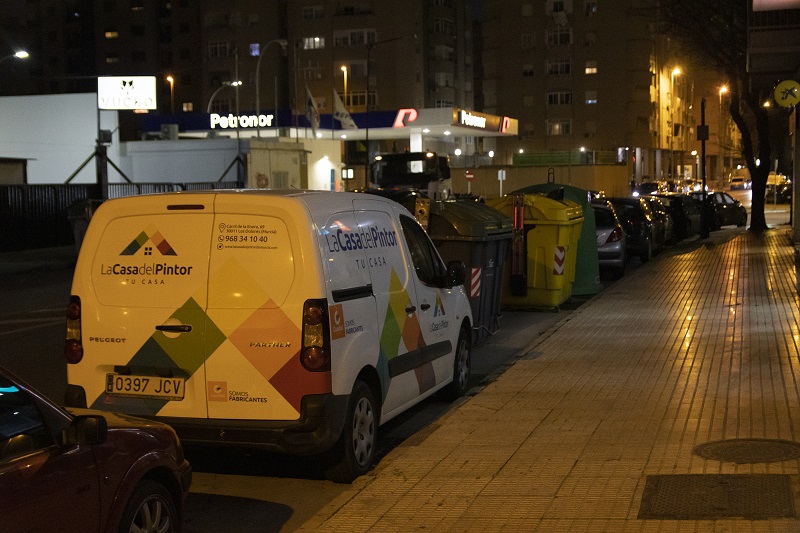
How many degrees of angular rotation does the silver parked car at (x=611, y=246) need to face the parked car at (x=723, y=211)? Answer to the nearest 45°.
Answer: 0° — it already faces it

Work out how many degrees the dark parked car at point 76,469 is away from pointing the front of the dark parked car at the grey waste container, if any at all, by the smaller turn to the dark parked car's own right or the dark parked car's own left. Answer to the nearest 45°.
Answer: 0° — it already faces it

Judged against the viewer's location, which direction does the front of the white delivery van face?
facing away from the viewer and to the right of the viewer

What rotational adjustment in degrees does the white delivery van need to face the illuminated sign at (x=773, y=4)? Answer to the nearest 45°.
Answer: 0° — it already faces it

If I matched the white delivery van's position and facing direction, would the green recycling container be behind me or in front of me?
in front

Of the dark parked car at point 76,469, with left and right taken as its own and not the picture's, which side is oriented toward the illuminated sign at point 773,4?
front

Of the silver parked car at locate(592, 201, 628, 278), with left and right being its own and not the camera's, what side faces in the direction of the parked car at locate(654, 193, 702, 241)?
front

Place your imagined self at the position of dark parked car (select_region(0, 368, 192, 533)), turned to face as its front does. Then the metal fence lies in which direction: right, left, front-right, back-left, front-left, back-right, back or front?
front-left

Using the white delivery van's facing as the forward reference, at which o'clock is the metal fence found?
The metal fence is roughly at 10 o'clock from the white delivery van.

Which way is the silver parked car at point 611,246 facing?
away from the camera
